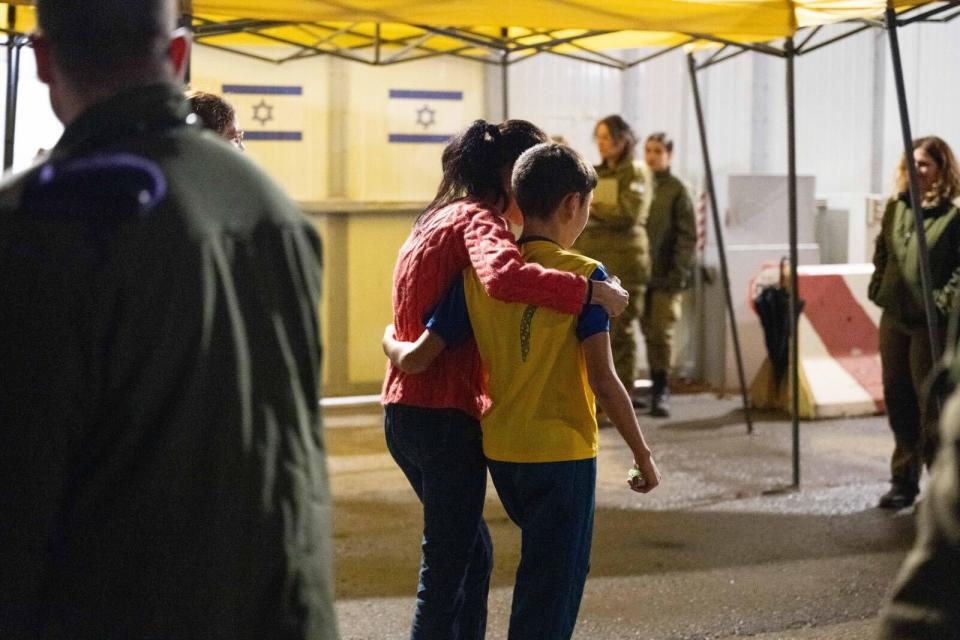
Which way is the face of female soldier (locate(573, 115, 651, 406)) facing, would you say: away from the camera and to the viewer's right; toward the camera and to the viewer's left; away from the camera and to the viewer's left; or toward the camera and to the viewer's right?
toward the camera and to the viewer's left

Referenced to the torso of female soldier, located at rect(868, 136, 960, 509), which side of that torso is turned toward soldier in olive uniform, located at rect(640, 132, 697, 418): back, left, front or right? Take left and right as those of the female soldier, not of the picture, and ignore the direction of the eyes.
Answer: right

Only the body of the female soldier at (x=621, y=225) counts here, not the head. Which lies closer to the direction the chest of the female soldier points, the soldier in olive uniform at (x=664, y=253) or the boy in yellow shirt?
the boy in yellow shirt

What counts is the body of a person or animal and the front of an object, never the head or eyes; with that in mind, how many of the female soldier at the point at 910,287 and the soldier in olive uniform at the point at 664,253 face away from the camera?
0

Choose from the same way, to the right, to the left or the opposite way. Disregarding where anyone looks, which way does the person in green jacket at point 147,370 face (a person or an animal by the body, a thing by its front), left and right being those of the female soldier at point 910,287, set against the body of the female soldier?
to the right

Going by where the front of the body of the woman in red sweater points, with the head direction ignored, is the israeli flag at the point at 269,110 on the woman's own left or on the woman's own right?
on the woman's own left

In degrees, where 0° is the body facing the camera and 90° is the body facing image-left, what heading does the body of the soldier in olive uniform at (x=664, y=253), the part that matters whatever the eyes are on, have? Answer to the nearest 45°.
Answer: approximately 45°

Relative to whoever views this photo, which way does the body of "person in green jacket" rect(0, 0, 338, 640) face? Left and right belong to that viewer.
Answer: facing away from the viewer

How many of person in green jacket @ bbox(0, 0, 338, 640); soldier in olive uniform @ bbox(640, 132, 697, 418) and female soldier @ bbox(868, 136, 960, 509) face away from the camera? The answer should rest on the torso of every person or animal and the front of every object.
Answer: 1

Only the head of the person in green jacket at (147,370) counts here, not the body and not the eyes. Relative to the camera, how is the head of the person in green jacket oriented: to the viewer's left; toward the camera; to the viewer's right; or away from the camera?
away from the camera

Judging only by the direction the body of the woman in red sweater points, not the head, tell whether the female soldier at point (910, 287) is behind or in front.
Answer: in front

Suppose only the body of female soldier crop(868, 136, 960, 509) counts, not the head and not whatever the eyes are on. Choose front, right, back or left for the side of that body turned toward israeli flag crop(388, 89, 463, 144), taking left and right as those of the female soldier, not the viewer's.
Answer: right

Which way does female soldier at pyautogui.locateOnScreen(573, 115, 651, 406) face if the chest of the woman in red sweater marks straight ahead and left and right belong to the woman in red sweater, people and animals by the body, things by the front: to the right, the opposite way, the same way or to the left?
the opposite way
